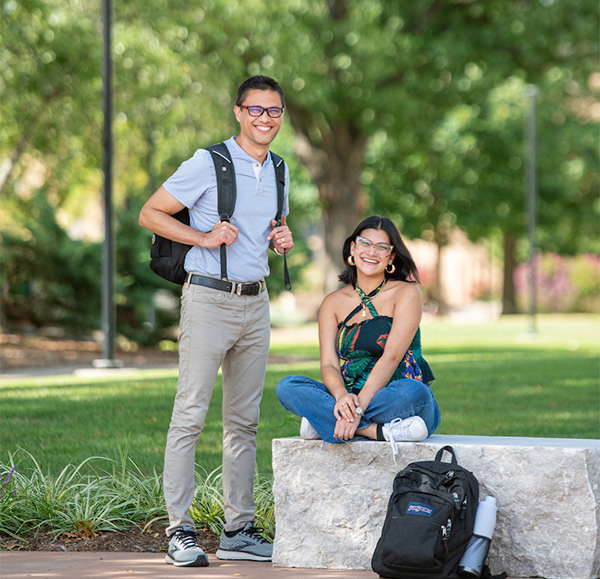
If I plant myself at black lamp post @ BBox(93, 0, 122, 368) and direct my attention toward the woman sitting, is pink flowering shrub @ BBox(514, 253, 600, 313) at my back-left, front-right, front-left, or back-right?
back-left

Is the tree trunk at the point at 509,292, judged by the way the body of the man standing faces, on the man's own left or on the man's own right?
on the man's own left

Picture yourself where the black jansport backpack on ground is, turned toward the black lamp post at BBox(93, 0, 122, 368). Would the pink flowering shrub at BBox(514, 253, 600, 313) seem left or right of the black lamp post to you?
right

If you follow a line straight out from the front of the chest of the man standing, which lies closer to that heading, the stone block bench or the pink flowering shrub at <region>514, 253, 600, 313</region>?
the stone block bench

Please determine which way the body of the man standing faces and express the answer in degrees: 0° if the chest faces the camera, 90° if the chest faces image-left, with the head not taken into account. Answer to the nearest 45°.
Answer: approximately 315°

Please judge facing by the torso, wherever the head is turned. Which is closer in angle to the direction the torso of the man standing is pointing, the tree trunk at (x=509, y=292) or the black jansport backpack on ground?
the black jansport backpack on ground

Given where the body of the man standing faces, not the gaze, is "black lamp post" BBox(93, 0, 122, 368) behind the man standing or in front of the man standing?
behind
